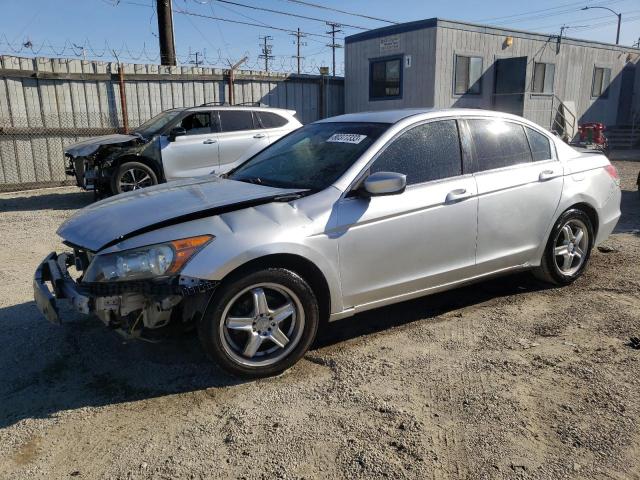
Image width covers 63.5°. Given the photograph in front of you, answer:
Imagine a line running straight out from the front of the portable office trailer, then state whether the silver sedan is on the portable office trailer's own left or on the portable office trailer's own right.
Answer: on the portable office trailer's own right

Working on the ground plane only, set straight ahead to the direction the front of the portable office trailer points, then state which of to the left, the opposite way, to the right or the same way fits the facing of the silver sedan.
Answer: to the right

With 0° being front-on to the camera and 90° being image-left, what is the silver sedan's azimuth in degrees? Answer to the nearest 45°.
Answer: approximately 45°

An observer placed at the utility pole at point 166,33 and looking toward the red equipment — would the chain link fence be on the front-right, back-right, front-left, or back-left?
back-right

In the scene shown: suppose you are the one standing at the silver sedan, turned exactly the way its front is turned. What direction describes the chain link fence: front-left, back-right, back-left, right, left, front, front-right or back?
right

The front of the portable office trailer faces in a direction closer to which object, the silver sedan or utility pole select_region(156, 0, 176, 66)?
the silver sedan

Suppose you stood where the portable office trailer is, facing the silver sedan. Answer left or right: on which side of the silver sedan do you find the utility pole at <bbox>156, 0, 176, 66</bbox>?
right

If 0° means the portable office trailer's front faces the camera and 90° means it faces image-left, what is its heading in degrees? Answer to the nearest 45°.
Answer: approximately 315°

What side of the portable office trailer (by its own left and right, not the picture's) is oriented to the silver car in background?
right

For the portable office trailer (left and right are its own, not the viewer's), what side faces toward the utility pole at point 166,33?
right

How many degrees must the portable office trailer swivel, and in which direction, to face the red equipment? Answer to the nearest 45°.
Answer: approximately 90° to its left
